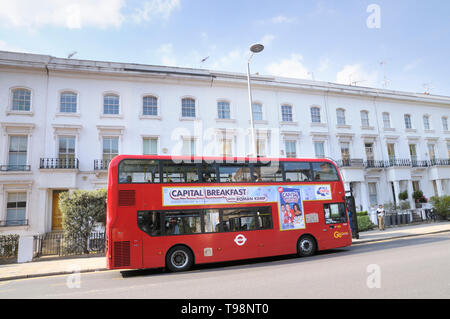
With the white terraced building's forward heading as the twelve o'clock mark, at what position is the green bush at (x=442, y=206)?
The green bush is roughly at 10 o'clock from the white terraced building.

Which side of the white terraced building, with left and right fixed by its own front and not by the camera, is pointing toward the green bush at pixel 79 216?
right

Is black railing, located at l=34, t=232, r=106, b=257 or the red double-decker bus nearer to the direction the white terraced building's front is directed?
the red double-decker bus

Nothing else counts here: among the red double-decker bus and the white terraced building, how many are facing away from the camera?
0

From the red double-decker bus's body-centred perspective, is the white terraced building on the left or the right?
on its left

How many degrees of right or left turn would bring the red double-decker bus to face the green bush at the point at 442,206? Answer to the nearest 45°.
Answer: approximately 45° to its left

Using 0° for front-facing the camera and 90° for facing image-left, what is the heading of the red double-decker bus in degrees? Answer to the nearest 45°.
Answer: approximately 270°

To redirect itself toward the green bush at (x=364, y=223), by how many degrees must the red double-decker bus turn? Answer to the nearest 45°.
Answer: approximately 45° to its left

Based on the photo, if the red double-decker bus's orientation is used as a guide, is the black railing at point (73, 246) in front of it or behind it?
behind
